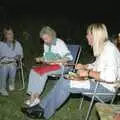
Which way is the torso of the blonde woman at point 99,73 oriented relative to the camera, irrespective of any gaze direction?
to the viewer's left

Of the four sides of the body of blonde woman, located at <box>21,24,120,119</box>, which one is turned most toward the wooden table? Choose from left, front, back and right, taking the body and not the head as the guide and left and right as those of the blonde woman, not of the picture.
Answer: left
